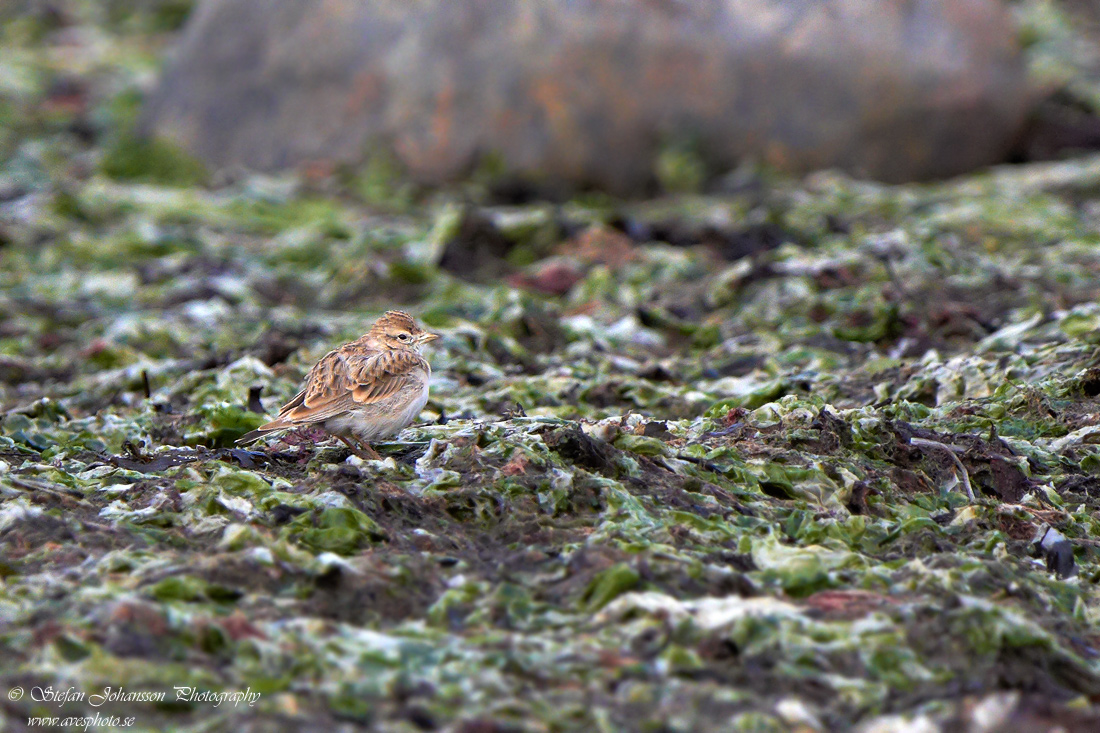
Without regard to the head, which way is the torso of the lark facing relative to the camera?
to the viewer's right

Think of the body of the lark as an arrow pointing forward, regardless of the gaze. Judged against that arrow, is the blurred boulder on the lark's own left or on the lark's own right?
on the lark's own left
